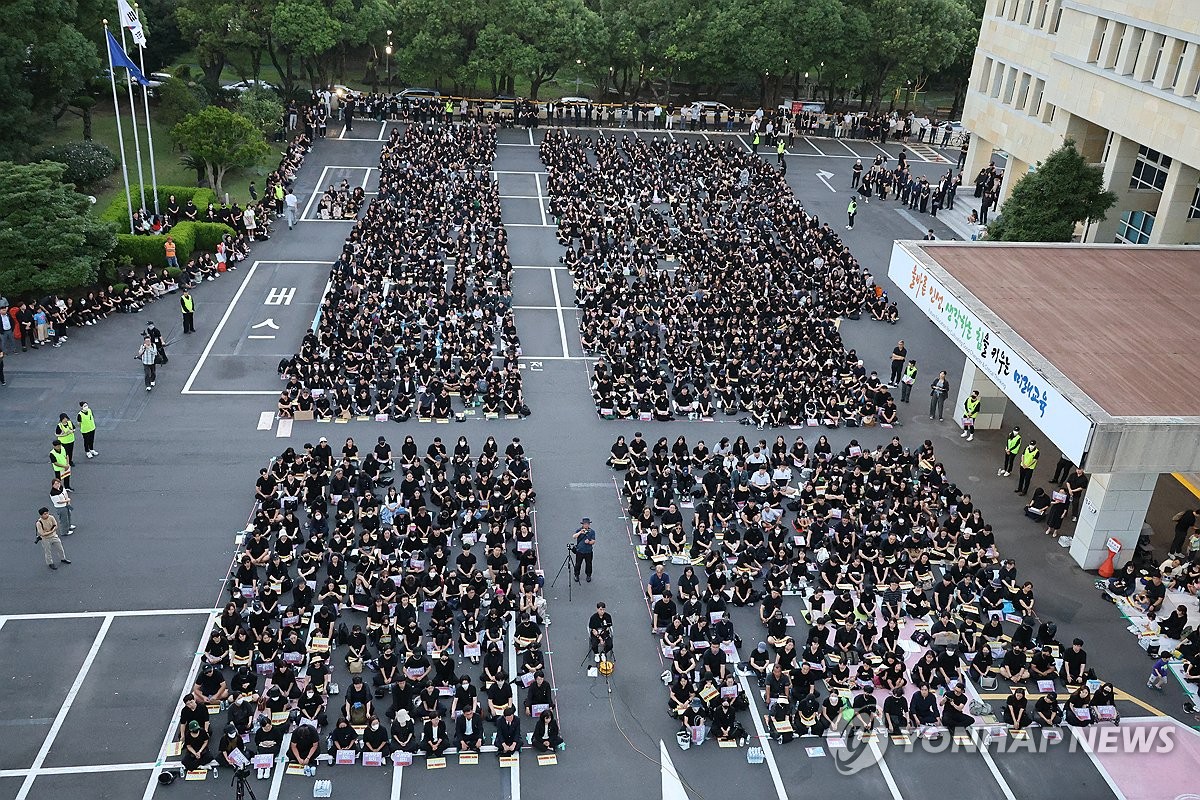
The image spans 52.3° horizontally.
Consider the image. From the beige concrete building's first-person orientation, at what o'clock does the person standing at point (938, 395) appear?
The person standing is roughly at 11 o'clock from the beige concrete building.

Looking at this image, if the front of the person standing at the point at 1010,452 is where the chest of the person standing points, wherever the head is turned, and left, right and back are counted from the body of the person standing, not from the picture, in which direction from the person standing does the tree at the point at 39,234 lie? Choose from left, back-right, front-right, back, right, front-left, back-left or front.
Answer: front-right

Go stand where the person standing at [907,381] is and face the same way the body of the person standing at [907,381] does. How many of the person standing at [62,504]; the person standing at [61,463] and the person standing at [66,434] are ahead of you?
3

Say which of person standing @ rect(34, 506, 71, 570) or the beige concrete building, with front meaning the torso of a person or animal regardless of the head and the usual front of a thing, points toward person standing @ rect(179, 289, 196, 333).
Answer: the beige concrete building

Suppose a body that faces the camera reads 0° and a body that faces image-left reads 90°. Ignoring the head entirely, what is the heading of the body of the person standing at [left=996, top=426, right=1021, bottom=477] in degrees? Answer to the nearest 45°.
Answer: approximately 45°

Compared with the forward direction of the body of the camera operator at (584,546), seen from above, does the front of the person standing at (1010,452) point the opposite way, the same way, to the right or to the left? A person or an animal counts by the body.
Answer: to the right

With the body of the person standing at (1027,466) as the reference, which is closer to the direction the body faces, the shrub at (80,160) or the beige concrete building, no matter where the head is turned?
the shrub

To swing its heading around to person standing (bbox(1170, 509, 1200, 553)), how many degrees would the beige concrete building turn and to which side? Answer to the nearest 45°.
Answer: approximately 45° to its left

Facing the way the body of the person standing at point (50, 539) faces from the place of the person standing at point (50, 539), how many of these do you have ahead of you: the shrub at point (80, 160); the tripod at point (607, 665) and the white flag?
1

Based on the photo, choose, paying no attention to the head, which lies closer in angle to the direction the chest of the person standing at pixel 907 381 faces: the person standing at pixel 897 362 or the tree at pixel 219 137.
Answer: the tree
